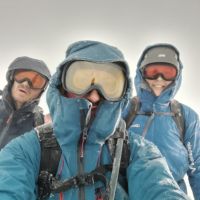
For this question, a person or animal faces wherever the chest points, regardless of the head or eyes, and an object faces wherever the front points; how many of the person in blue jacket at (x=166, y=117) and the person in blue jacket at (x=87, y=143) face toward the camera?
2

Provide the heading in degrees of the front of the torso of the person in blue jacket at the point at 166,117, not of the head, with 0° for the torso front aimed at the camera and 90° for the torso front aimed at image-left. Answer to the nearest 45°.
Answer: approximately 0°

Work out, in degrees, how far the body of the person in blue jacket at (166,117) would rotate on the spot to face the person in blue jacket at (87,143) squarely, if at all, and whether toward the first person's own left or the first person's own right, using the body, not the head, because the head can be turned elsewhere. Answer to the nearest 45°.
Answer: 0° — they already face them

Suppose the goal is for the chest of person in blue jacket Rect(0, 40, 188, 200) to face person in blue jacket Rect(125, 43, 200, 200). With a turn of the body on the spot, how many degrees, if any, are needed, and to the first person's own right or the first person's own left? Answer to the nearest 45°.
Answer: approximately 135° to the first person's own left

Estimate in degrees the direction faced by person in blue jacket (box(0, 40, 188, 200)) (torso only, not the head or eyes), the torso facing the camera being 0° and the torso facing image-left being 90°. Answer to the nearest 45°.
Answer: approximately 0°
